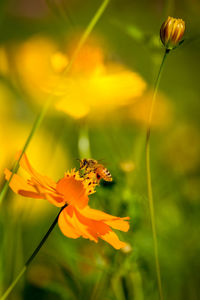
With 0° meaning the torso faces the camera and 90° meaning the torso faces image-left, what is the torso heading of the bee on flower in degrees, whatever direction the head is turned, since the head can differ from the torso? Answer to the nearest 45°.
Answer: approximately 90°

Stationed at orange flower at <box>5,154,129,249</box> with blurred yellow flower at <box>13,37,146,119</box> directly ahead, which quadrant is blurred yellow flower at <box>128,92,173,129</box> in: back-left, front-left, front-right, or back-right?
front-right
